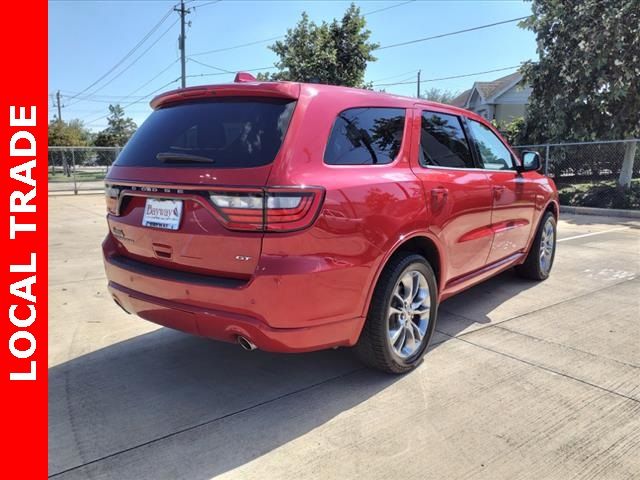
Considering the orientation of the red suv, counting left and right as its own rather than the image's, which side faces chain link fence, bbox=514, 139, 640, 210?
front

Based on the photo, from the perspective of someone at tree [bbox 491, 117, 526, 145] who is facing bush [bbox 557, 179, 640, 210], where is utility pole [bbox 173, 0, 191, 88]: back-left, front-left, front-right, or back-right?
back-right

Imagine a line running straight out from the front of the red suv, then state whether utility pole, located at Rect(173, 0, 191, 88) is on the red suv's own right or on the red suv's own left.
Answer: on the red suv's own left

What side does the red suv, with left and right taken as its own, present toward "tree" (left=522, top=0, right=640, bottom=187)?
front

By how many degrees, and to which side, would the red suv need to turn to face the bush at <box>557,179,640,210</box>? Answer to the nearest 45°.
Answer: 0° — it already faces it

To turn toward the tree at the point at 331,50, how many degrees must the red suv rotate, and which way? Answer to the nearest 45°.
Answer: approximately 45° to its left

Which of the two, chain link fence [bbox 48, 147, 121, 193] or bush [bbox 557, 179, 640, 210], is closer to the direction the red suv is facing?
the bush

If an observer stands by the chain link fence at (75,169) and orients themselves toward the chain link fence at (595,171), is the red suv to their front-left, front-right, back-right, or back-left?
front-right

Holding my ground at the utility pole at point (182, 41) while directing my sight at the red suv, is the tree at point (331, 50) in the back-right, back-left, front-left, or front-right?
front-left

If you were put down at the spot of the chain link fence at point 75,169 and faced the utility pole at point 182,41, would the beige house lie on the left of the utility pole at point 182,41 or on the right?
right

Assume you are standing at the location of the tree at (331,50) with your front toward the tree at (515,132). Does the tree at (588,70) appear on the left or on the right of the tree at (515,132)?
right

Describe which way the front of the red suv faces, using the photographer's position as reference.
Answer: facing away from the viewer and to the right of the viewer

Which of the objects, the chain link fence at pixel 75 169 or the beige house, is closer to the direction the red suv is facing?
the beige house

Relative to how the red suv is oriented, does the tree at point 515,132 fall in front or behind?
in front

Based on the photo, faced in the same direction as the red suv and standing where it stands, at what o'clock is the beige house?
The beige house is roughly at 11 o'clock from the red suv.
